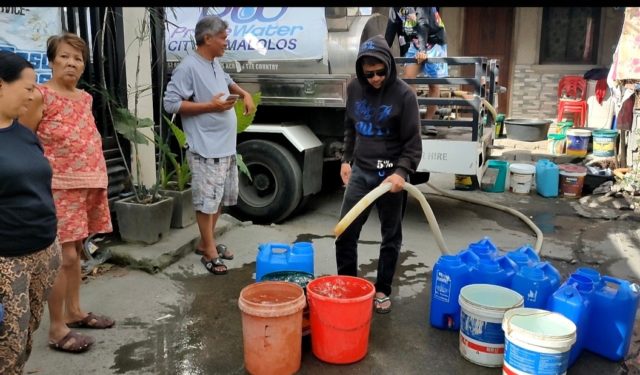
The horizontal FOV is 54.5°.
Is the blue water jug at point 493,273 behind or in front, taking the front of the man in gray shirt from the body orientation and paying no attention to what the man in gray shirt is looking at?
in front

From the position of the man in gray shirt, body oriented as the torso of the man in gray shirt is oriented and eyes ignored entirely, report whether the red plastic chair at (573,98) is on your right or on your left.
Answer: on your left

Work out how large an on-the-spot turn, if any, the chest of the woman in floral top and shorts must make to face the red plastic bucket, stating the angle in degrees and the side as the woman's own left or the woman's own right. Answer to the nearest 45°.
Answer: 0° — they already face it

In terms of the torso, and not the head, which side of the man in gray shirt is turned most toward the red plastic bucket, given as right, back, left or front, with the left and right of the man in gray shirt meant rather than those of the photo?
front

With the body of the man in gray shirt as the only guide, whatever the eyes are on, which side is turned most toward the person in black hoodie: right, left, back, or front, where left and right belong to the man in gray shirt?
front

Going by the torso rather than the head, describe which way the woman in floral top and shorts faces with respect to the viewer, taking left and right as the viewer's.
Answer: facing the viewer and to the right of the viewer

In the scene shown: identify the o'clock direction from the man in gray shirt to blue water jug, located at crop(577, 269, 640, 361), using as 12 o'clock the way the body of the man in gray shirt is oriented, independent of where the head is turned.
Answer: The blue water jug is roughly at 12 o'clock from the man in gray shirt.

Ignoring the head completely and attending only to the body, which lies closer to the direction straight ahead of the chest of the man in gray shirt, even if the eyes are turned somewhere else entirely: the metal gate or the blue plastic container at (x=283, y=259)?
the blue plastic container

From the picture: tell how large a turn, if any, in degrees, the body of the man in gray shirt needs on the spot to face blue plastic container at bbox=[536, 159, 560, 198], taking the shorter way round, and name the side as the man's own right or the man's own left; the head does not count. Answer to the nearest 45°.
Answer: approximately 90° to the man's own left

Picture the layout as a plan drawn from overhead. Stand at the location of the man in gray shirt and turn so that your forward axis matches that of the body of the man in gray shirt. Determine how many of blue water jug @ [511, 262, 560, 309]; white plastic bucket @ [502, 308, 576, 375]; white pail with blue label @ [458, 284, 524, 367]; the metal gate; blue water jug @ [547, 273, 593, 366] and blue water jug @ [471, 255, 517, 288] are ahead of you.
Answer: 5
